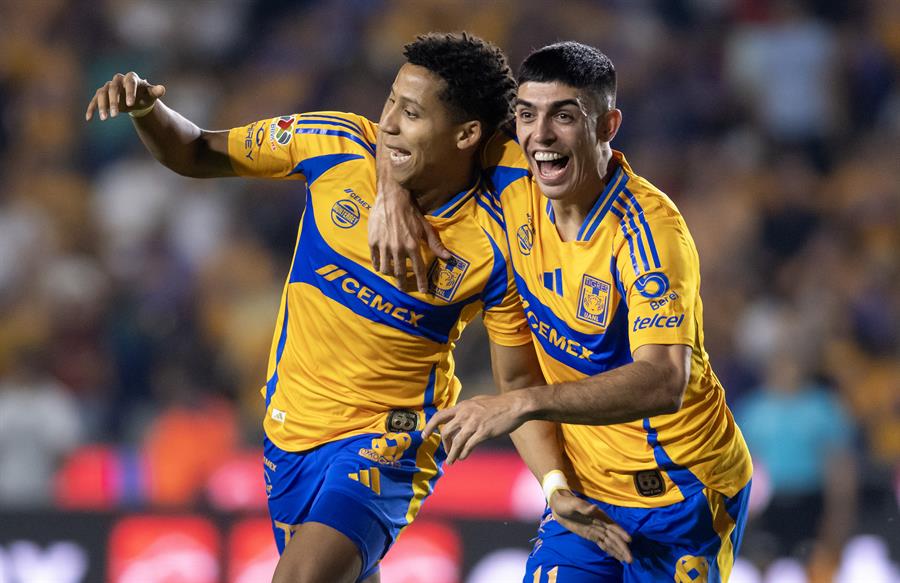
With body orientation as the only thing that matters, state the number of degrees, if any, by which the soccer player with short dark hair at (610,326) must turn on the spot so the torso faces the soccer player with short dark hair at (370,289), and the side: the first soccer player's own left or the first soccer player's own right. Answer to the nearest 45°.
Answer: approximately 45° to the first soccer player's own right

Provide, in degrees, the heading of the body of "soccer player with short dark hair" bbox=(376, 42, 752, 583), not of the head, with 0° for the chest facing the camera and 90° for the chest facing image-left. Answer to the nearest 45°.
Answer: approximately 45°
